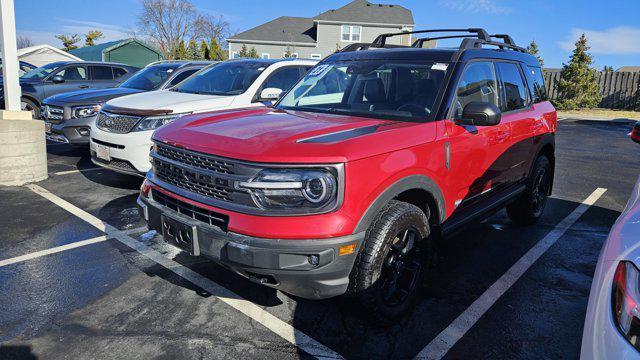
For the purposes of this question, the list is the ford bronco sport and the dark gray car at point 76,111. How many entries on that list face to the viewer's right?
0

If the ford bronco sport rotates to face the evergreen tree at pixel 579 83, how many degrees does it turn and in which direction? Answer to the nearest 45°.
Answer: approximately 180°

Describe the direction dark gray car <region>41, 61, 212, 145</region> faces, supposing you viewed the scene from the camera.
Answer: facing the viewer and to the left of the viewer

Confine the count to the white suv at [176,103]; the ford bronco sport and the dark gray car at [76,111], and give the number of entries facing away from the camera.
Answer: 0

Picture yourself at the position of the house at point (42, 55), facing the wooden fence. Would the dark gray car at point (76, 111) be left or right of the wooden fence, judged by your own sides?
right

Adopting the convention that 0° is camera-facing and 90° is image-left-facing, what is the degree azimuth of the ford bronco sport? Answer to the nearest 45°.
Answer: approximately 45°

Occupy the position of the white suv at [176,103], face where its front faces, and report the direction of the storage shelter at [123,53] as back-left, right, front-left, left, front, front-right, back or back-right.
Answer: back-right

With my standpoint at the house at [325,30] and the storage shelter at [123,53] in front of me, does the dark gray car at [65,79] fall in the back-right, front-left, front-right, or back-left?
front-left

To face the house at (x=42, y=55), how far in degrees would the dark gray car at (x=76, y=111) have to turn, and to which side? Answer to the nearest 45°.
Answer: approximately 135° to its right

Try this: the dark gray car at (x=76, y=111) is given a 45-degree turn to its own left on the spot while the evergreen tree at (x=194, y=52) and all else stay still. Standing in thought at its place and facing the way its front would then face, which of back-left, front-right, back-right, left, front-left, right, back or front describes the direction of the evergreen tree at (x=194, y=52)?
back
